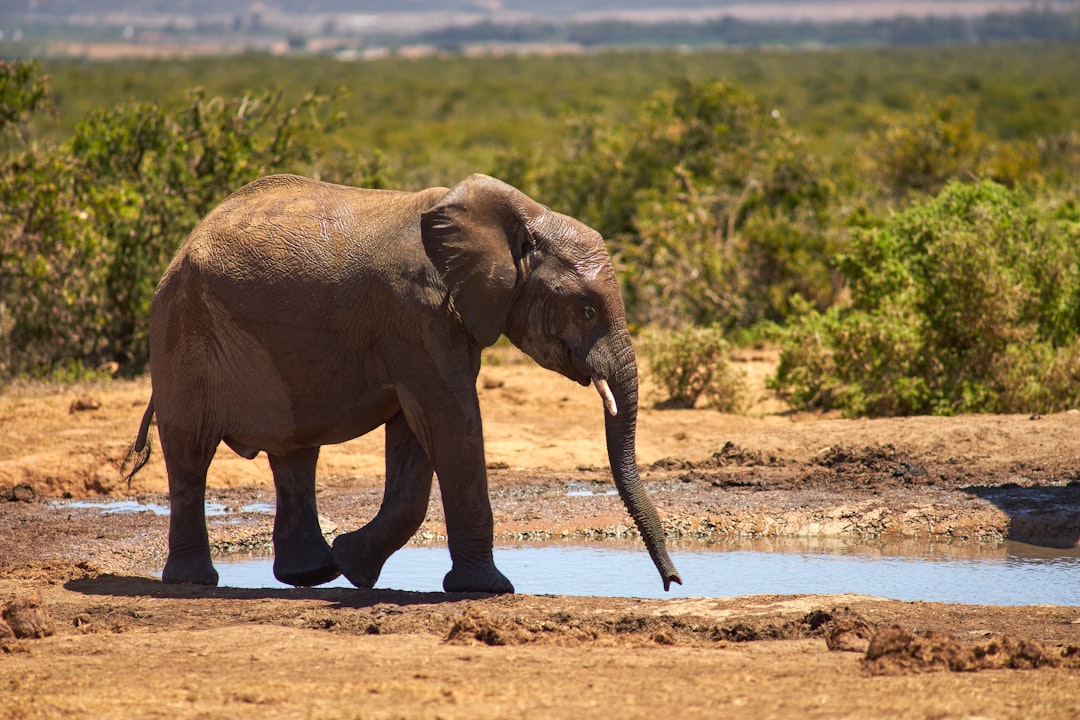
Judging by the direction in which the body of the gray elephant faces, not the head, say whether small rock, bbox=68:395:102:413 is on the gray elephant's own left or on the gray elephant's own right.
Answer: on the gray elephant's own left

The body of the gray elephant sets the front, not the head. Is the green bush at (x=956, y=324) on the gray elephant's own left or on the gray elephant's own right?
on the gray elephant's own left

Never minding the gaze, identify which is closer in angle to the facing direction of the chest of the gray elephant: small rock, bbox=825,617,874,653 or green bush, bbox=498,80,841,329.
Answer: the small rock

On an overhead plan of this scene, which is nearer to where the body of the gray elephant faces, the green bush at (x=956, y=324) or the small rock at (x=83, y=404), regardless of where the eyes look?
the green bush

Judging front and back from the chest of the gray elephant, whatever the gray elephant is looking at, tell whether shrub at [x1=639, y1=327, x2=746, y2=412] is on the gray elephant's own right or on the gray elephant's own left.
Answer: on the gray elephant's own left

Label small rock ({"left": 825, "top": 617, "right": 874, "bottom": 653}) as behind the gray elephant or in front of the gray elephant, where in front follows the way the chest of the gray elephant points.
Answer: in front

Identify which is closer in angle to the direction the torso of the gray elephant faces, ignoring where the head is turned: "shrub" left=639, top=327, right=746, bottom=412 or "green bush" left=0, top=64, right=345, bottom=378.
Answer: the shrub

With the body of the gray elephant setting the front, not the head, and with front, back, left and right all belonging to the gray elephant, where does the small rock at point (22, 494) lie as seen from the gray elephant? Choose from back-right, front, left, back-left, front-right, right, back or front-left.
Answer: back-left

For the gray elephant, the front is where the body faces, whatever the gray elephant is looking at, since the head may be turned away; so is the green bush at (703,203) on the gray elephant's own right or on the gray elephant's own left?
on the gray elephant's own left

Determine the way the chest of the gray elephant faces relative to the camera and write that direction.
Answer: to the viewer's right
